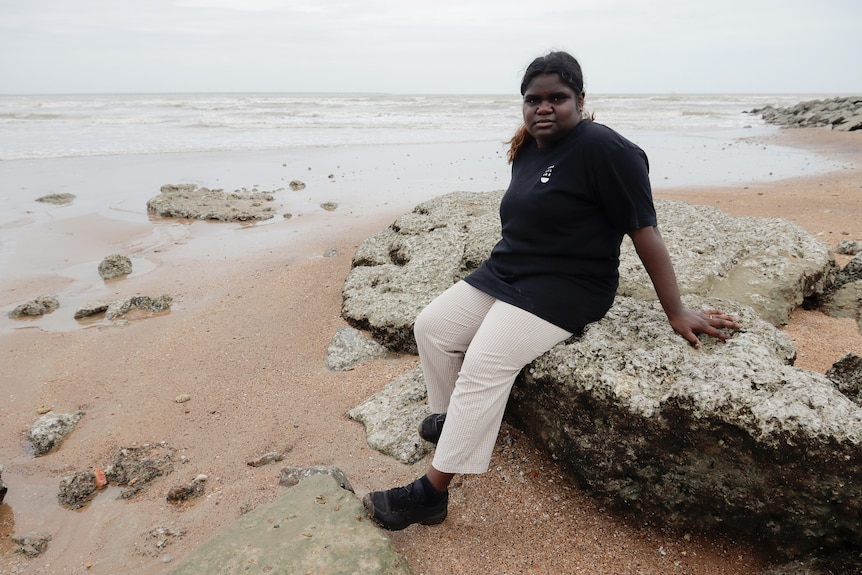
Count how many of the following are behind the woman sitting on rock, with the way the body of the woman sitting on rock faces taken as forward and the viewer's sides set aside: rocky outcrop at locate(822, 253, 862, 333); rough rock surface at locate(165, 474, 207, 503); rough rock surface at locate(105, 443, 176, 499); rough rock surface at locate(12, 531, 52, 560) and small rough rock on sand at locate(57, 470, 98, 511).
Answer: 1

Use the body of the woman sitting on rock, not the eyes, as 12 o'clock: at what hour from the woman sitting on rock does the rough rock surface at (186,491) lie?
The rough rock surface is roughly at 1 o'clock from the woman sitting on rock.

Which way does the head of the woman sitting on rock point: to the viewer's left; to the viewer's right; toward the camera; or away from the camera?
toward the camera

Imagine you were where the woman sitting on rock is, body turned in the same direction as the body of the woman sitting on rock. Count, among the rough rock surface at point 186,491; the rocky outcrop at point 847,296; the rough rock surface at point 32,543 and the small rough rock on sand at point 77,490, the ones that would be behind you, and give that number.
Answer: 1

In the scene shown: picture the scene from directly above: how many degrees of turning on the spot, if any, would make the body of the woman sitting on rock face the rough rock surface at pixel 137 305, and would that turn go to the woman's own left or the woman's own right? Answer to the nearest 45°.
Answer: approximately 90° to the woman's own right

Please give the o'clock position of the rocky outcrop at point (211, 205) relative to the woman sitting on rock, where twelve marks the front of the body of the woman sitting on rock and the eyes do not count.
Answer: The rocky outcrop is roughly at 3 o'clock from the woman sitting on rock.

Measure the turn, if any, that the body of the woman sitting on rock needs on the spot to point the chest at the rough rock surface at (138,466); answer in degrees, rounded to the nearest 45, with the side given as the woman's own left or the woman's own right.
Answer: approximately 45° to the woman's own right

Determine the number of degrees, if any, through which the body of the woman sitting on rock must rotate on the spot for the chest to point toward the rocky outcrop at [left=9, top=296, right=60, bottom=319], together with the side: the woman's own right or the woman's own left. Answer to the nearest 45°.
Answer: approximately 45° to the woman's own right

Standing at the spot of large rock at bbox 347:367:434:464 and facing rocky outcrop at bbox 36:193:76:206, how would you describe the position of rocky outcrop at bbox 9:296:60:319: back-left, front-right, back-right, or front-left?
front-left

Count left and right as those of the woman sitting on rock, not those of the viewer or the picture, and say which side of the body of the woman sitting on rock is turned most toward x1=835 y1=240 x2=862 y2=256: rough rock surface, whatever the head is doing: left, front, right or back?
back

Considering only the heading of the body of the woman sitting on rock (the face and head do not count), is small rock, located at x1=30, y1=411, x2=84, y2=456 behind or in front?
in front

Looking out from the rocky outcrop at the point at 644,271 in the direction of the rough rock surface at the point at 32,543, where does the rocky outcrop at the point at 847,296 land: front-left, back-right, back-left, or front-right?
back-left

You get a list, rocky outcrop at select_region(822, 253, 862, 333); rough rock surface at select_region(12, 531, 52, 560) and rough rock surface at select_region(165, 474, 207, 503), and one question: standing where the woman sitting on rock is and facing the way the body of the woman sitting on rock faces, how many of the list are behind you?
1

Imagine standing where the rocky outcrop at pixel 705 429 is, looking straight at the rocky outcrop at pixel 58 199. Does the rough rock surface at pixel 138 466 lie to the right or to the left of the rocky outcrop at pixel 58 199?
left

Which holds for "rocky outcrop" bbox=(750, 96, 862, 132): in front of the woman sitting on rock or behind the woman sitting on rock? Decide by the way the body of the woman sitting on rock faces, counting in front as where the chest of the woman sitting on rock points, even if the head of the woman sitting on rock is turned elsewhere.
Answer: behind

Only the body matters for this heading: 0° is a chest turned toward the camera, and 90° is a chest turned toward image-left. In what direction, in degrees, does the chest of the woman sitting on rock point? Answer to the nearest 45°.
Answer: approximately 45°
